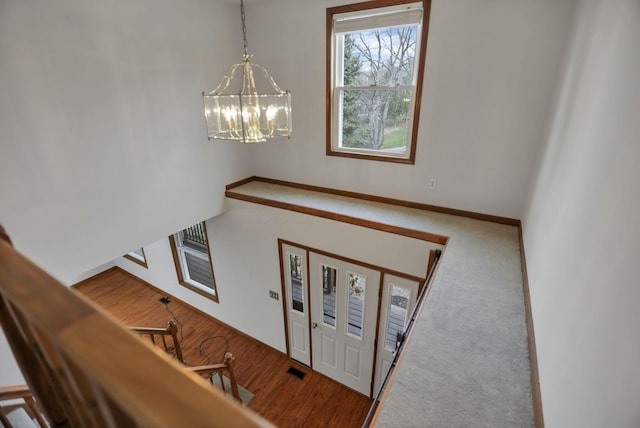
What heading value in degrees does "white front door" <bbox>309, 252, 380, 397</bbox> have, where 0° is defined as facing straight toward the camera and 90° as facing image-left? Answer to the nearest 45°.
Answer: approximately 45°

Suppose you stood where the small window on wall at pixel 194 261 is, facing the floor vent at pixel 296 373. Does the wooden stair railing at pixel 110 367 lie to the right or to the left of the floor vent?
right

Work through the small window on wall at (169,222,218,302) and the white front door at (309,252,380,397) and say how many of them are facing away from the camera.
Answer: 0

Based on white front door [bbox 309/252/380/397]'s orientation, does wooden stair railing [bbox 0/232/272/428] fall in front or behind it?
in front
